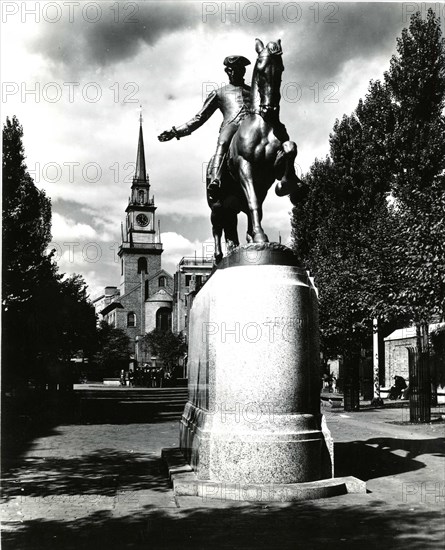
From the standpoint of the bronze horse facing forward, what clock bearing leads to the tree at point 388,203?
The tree is roughly at 8 o'clock from the bronze horse.

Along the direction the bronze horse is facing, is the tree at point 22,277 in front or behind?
behind

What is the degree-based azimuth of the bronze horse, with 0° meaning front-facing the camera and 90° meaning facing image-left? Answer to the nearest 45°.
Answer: approximately 315°

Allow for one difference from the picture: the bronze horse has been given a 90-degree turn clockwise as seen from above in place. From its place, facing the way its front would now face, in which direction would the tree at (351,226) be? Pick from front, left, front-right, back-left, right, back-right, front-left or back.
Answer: back-right

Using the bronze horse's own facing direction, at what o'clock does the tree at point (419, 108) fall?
The tree is roughly at 8 o'clock from the bronze horse.

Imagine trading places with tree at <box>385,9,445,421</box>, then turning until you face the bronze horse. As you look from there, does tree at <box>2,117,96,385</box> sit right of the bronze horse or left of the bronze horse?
right
